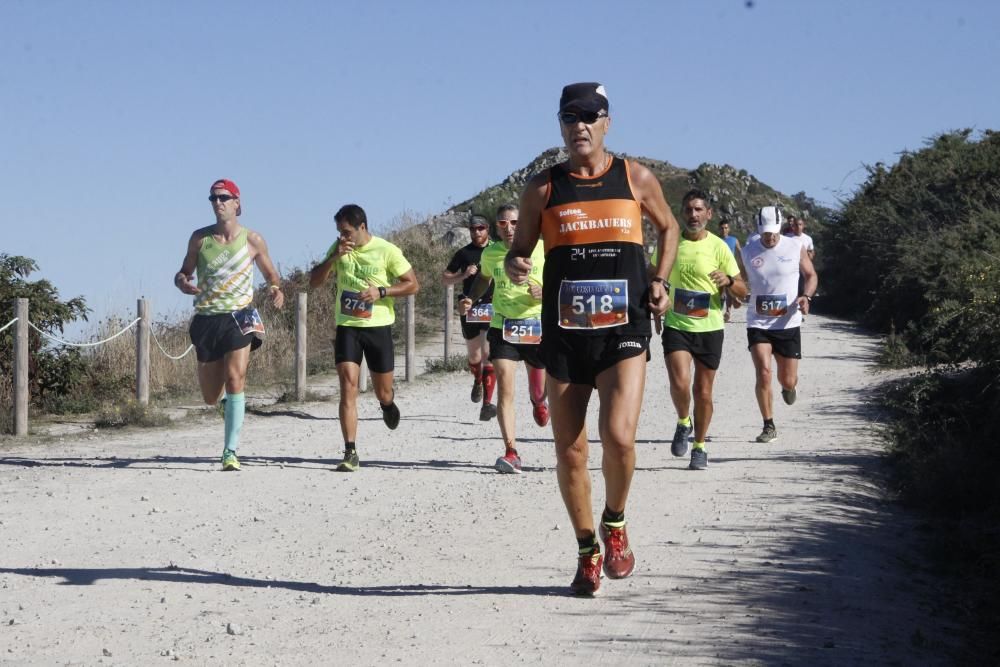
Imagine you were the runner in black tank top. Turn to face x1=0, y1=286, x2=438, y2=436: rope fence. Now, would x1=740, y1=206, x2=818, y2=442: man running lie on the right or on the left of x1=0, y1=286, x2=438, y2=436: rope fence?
right

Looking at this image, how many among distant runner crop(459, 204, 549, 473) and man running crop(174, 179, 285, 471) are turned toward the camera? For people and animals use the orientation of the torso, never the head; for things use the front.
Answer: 2

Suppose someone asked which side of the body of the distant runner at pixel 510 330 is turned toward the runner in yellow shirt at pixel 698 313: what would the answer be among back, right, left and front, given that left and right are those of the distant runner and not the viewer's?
left

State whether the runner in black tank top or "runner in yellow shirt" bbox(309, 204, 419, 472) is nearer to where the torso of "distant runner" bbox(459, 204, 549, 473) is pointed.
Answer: the runner in black tank top

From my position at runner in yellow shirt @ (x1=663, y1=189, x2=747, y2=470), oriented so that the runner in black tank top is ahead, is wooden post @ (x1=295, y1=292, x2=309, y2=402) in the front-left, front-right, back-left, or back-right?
back-right

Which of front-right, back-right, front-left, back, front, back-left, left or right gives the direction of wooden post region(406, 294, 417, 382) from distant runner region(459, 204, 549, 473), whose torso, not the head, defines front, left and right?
back
